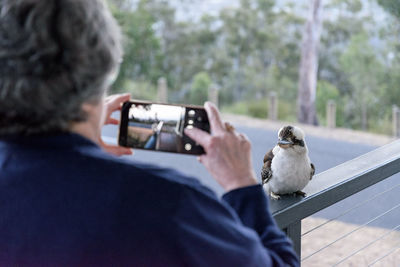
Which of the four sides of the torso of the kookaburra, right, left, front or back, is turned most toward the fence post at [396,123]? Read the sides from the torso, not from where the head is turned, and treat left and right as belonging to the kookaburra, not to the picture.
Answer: back

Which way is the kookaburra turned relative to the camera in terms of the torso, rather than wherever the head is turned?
toward the camera

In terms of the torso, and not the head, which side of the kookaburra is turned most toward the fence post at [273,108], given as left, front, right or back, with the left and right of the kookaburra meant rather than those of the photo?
back

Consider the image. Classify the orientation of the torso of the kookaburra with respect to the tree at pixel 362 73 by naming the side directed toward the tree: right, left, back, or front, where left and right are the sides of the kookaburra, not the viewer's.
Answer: back

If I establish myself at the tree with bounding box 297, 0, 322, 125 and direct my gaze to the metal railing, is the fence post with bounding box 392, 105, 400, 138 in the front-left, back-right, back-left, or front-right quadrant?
front-left

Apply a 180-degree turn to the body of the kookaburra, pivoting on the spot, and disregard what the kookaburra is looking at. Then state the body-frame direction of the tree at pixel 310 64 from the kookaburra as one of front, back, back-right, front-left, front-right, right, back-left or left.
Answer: front
